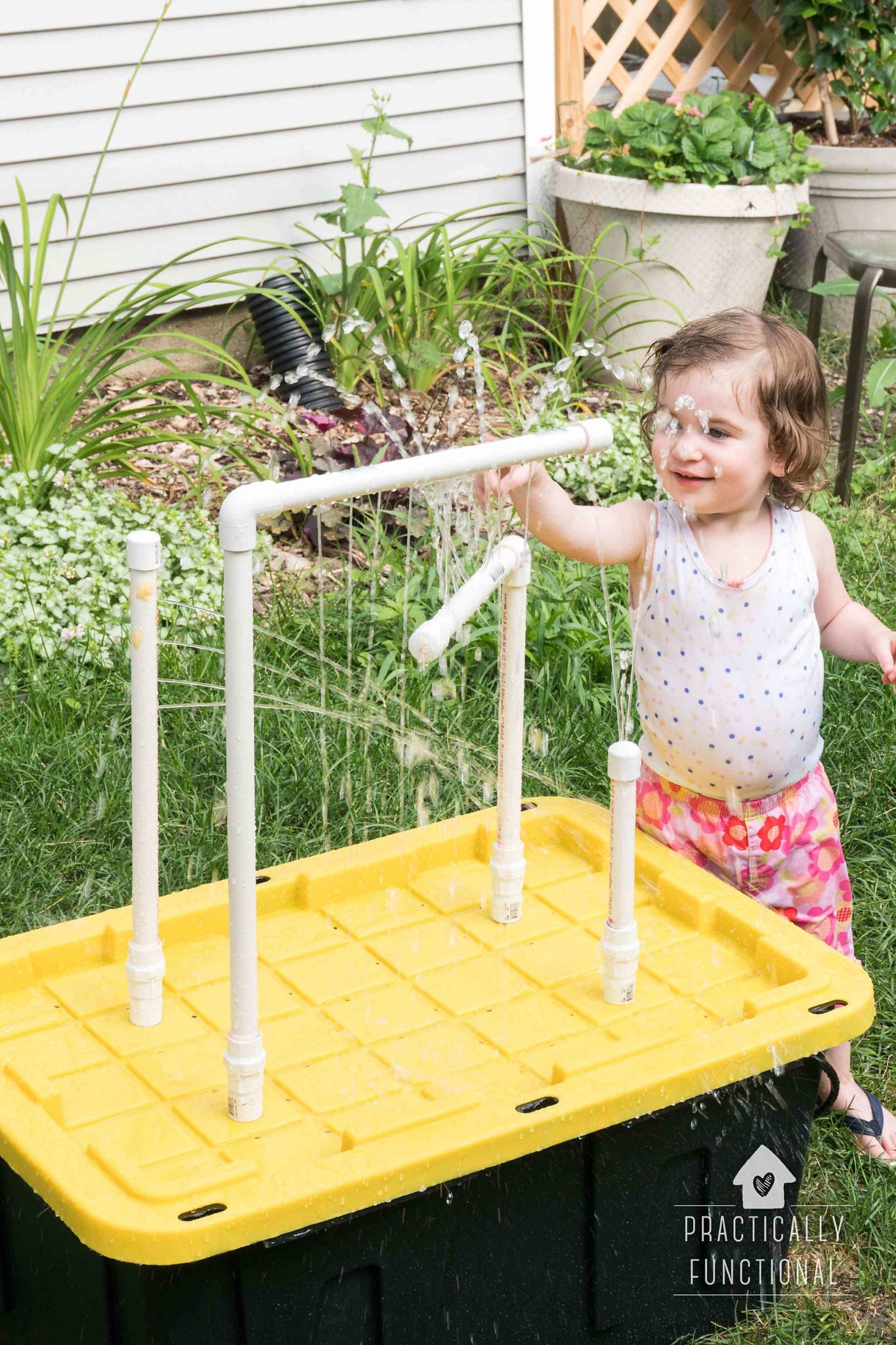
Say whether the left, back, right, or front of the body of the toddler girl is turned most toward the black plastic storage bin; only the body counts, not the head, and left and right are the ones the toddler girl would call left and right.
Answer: front

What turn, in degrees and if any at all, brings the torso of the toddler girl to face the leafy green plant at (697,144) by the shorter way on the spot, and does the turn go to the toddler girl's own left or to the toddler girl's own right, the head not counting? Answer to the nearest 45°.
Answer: approximately 180°

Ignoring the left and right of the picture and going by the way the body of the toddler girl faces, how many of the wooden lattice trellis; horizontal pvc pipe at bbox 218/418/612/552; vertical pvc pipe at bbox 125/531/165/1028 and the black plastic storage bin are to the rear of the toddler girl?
1

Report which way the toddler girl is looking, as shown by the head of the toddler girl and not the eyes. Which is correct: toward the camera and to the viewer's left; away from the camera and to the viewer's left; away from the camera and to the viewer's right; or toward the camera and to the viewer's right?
toward the camera and to the viewer's left

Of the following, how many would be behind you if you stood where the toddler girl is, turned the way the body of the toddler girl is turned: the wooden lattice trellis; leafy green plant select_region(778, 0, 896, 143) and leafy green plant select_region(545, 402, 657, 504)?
3

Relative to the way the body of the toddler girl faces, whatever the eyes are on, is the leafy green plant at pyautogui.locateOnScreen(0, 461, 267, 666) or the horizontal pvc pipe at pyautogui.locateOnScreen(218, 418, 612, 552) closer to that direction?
the horizontal pvc pipe

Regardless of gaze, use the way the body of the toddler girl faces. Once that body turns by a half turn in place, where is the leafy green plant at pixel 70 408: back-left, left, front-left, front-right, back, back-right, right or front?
front-left

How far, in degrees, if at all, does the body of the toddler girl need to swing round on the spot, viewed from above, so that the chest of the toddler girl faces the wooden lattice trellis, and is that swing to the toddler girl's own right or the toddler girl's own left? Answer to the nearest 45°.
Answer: approximately 180°

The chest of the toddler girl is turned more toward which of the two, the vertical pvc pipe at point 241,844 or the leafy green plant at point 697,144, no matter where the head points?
the vertical pvc pipe

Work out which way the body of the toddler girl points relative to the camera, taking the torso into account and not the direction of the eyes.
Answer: toward the camera

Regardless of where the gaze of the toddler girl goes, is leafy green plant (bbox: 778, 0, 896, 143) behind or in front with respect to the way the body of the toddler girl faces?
behind
